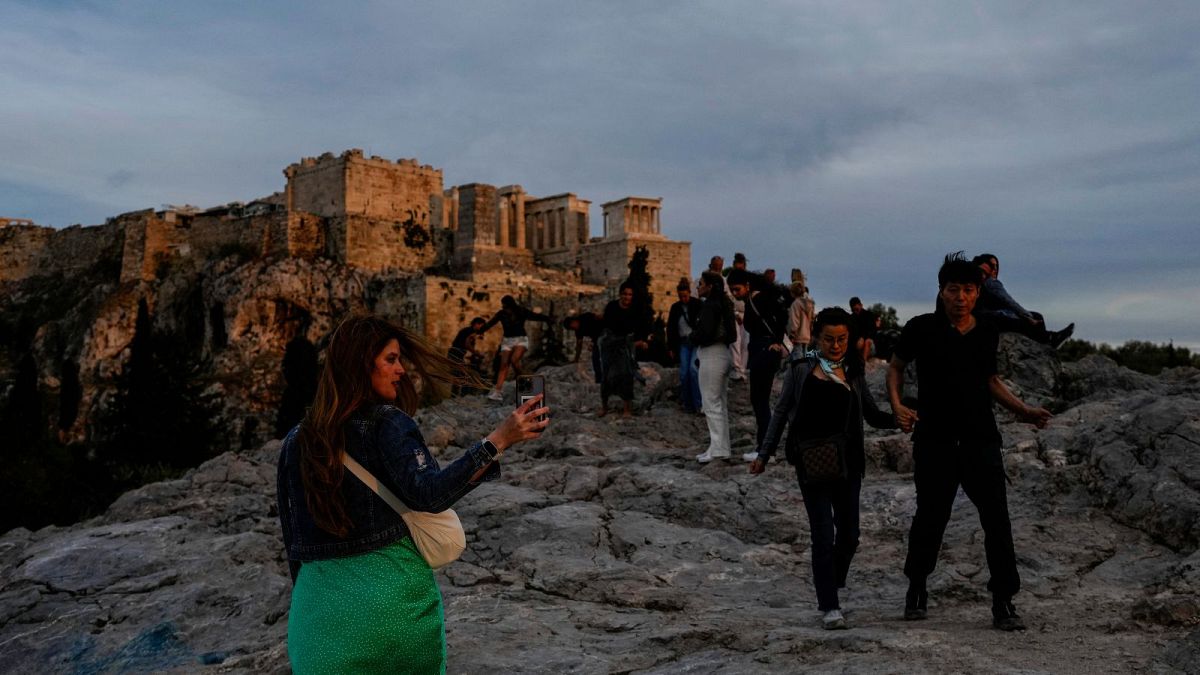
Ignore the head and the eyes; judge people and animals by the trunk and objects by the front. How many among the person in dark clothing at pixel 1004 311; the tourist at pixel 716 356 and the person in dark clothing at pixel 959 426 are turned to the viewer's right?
1

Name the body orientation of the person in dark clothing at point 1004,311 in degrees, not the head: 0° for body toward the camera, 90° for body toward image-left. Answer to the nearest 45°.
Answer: approximately 270°

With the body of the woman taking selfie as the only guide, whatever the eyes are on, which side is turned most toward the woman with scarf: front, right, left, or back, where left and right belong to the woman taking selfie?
front

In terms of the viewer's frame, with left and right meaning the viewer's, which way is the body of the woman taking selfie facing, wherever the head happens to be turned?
facing away from the viewer and to the right of the viewer

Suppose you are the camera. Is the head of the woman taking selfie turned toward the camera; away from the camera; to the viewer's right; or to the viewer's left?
to the viewer's right

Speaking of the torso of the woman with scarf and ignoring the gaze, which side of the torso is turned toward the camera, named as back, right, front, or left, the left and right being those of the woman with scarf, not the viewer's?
front

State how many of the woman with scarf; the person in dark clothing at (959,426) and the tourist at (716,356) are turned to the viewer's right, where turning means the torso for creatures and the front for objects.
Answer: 0

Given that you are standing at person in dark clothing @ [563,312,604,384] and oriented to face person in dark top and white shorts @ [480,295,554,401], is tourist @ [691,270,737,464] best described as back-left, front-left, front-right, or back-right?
back-left

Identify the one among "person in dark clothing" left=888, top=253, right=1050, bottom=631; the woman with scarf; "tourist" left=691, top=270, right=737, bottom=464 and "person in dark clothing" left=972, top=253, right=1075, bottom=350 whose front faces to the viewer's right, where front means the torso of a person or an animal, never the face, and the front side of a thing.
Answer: "person in dark clothing" left=972, top=253, right=1075, bottom=350
